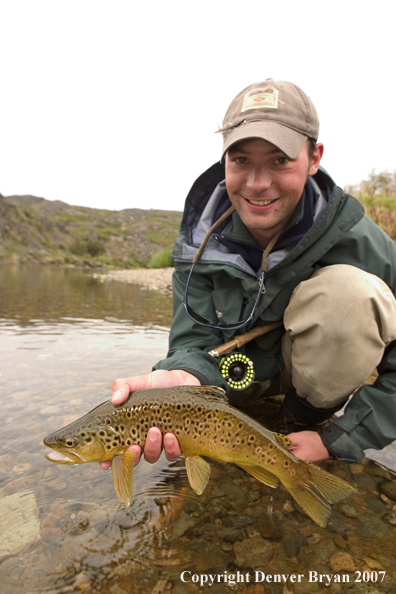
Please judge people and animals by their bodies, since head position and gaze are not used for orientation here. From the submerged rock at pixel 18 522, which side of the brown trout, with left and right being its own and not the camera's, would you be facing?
front

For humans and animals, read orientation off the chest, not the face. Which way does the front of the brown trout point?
to the viewer's left
